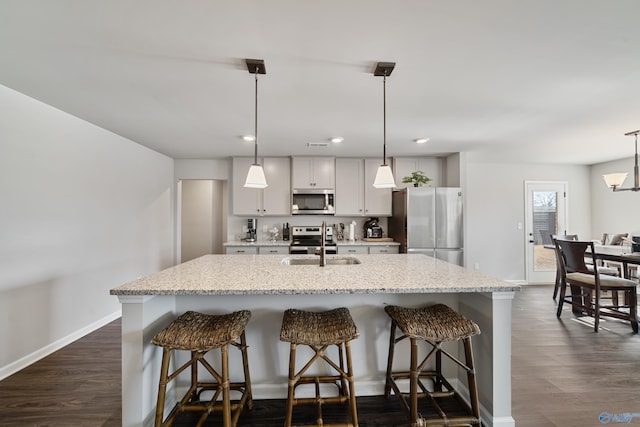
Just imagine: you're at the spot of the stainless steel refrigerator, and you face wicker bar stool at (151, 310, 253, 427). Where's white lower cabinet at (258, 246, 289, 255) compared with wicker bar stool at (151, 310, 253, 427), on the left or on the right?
right

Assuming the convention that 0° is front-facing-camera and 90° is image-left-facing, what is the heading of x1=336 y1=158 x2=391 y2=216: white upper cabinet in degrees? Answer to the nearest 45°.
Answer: approximately 0°

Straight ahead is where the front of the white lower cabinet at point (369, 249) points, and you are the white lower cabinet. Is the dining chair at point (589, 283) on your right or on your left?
on your left

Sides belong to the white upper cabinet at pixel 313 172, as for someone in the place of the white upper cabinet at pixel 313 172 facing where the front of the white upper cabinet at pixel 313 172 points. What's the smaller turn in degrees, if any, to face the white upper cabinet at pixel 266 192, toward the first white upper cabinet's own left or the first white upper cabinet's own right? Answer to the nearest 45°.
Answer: approximately 90° to the first white upper cabinet's own right

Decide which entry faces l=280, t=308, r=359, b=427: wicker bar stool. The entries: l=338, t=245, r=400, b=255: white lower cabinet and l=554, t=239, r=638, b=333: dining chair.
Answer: the white lower cabinet

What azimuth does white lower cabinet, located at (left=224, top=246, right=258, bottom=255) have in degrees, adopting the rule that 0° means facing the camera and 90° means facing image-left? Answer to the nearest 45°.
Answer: approximately 0°

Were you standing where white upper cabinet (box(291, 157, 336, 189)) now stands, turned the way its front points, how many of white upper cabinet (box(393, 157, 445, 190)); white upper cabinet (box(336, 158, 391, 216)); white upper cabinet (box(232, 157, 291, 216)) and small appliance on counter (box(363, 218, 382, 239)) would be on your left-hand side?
3

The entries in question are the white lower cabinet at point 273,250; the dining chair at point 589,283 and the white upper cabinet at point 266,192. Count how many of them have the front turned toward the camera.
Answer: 2
